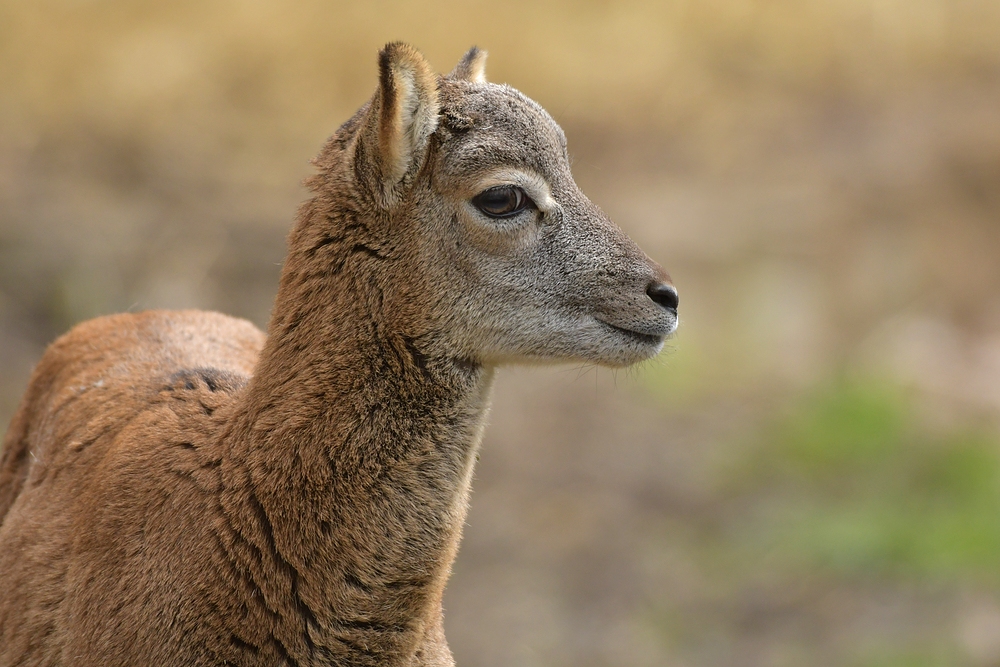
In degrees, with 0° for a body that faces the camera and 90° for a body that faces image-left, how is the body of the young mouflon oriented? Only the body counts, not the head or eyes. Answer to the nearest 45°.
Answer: approximately 315°
